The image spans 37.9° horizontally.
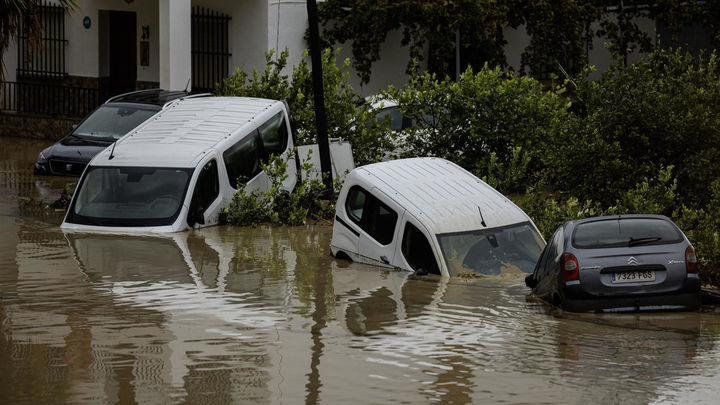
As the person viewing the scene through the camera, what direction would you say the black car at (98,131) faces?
facing the viewer and to the left of the viewer

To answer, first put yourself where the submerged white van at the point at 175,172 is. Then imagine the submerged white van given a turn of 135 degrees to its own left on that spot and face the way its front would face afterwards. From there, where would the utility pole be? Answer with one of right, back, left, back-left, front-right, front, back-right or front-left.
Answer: front-left

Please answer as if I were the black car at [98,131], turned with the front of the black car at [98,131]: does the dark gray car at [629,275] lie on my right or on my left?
on my left

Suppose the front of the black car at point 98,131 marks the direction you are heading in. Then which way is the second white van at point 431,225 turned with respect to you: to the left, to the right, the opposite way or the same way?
to the left

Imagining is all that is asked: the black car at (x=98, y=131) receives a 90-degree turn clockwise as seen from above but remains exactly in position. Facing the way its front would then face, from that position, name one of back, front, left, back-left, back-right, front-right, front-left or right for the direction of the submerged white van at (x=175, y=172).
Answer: back-left

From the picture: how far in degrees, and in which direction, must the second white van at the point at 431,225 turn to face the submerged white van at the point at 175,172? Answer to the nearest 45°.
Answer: approximately 180°

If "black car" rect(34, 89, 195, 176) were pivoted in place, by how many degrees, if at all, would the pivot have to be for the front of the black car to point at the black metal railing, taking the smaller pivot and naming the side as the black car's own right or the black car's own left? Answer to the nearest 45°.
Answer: approximately 135° to the black car's own right

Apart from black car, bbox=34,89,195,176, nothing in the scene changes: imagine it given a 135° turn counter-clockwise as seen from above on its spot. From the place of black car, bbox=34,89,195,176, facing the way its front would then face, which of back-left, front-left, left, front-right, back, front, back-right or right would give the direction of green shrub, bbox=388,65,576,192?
front-right

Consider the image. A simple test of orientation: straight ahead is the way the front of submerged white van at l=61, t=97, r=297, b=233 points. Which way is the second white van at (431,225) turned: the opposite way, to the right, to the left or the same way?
to the left

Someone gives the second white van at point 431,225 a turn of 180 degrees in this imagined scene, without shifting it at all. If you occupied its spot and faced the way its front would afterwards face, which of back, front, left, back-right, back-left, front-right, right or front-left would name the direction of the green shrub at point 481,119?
front-right

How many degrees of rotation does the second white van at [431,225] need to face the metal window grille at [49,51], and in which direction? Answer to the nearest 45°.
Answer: approximately 180°

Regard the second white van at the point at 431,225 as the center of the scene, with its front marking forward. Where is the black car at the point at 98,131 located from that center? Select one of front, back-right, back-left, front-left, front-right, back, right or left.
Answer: back

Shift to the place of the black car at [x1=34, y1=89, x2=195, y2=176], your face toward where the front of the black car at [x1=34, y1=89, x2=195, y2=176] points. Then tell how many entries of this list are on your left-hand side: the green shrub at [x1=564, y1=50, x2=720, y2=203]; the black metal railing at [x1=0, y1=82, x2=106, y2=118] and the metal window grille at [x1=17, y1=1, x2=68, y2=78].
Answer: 1

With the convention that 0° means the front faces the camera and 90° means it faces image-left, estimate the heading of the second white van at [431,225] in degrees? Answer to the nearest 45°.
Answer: approximately 315°

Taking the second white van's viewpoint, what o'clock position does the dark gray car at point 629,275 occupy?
The dark gray car is roughly at 12 o'clock from the second white van.

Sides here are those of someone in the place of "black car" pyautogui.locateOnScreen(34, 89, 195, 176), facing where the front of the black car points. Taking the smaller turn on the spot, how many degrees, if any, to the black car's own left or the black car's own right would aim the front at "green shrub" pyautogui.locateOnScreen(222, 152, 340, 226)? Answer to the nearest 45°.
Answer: approximately 90° to the black car's own left
